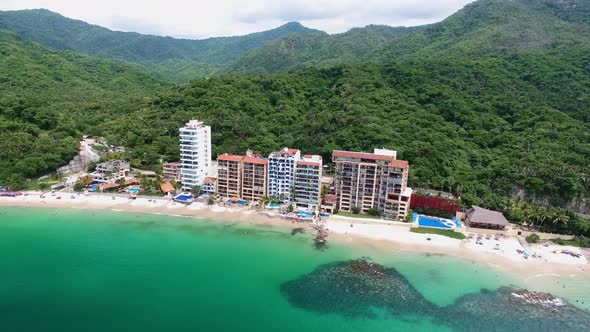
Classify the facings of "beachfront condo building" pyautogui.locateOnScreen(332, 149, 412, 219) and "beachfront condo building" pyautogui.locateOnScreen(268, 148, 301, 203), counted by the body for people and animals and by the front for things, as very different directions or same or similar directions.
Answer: same or similar directions

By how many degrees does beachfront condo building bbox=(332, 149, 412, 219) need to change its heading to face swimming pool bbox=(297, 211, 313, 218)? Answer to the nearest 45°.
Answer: approximately 90° to its right

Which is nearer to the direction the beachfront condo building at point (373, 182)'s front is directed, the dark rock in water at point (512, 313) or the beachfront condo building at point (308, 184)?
the dark rock in water

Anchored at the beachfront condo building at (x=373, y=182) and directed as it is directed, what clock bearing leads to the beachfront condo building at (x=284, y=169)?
the beachfront condo building at (x=284, y=169) is roughly at 3 o'clock from the beachfront condo building at (x=373, y=182).

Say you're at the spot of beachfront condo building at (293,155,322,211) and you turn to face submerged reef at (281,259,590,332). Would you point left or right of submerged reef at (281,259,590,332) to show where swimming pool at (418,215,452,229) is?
left

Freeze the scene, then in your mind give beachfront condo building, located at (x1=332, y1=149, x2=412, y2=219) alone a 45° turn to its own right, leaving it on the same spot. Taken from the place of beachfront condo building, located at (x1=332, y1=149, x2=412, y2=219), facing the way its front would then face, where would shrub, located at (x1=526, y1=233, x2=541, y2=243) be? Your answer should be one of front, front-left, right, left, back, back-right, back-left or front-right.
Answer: back-left

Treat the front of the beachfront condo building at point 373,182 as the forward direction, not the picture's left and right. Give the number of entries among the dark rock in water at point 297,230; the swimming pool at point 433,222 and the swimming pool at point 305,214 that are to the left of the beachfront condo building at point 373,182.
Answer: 1

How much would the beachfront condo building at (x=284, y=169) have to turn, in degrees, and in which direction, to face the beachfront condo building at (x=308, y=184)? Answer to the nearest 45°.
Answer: approximately 45° to its left

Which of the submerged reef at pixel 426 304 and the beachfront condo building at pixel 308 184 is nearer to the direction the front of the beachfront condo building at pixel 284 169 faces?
the submerged reef

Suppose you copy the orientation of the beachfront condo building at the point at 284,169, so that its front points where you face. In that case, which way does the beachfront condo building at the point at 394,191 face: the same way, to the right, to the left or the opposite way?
the same way

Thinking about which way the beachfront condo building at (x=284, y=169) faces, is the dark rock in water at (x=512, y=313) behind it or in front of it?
in front

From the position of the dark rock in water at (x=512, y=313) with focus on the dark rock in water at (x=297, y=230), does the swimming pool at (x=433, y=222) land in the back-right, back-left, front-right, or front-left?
front-right

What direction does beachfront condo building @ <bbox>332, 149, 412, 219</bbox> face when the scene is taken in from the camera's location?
facing the viewer

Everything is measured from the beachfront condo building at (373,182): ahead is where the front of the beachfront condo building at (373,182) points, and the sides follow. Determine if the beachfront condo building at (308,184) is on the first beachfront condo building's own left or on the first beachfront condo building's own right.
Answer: on the first beachfront condo building's own right

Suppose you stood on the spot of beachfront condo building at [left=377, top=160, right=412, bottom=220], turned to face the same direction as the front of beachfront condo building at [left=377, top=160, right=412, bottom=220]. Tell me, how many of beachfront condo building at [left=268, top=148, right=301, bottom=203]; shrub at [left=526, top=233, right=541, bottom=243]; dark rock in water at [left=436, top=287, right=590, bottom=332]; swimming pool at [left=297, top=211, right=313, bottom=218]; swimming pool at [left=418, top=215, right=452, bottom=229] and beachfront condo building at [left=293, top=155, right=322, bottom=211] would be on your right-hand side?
3

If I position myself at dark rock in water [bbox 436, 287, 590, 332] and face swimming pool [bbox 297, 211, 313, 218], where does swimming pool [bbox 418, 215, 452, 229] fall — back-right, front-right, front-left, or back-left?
front-right

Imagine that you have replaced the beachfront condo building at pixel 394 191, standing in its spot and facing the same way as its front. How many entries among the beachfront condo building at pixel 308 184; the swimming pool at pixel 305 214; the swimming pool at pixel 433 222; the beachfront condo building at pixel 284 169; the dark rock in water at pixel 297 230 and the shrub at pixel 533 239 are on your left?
2
